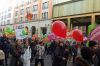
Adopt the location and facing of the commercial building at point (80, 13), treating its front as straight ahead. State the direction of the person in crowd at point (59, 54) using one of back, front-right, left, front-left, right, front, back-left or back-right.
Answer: front-left

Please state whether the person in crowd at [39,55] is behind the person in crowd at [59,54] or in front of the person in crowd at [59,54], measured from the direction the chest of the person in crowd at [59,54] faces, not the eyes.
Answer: behind

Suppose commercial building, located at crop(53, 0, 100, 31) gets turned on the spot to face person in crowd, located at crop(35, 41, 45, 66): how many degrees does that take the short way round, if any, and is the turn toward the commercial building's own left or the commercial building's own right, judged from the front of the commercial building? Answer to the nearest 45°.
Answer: approximately 45° to the commercial building's own left

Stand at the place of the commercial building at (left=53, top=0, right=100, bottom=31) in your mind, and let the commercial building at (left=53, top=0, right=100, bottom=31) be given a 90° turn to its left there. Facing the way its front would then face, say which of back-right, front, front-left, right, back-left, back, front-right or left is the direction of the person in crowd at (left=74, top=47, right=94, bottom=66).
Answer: front-right

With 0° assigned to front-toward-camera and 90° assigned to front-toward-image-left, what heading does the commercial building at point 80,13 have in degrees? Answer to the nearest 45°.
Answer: approximately 45°

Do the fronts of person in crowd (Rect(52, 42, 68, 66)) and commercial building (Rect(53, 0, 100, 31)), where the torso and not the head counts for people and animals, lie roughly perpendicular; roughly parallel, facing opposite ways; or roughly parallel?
roughly perpendicular

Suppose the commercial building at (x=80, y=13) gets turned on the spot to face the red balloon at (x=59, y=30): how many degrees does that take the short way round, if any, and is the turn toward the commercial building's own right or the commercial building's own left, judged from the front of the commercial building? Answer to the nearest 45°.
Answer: approximately 45° to the commercial building's own left

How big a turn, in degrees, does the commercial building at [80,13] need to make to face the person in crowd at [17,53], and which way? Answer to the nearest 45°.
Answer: approximately 45° to its left
